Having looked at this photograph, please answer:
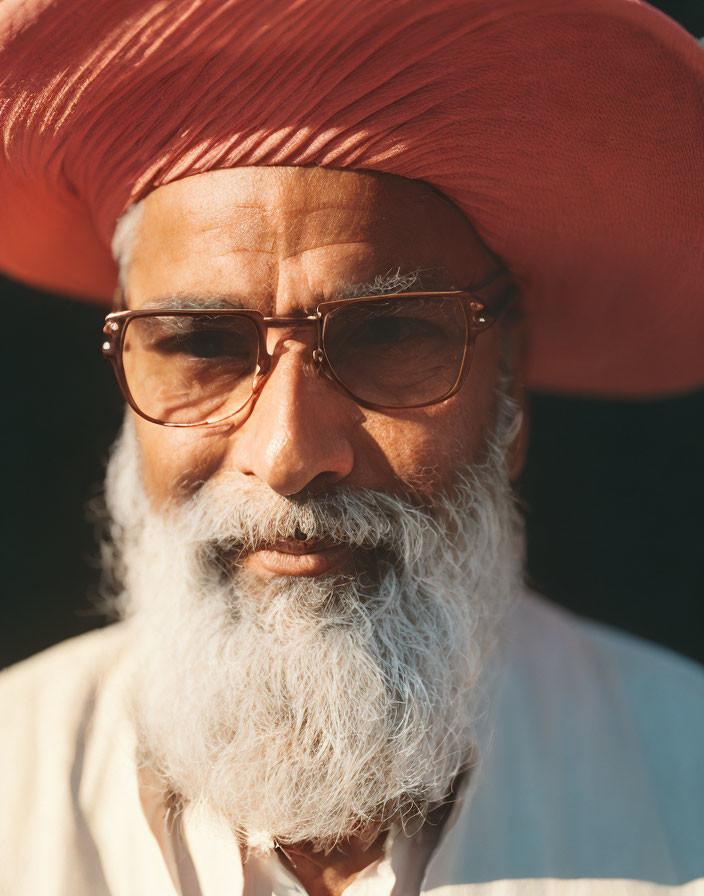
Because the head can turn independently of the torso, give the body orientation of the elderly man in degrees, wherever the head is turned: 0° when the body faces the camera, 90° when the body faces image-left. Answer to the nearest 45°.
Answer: approximately 0°
